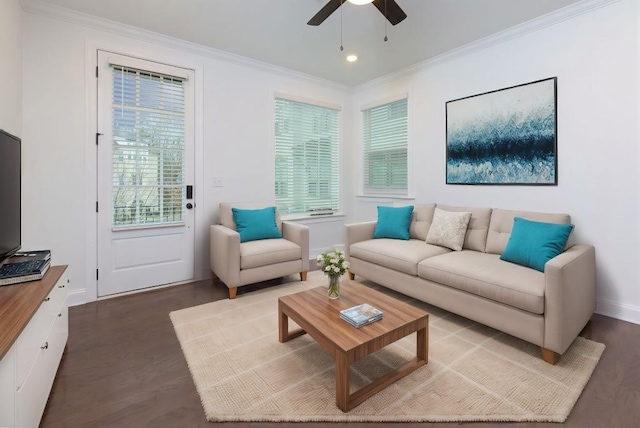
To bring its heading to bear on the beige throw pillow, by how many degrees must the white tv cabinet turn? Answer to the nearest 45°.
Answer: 0° — it already faces it

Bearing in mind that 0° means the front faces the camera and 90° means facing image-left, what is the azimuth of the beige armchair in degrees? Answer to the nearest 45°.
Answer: approximately 315°

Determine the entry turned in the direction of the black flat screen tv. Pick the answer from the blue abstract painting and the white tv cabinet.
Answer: the blue abstract painting

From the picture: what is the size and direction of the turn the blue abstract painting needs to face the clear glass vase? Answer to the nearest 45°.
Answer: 0° — it already faces it

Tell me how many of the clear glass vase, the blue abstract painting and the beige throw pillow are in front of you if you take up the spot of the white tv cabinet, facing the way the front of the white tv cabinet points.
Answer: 3

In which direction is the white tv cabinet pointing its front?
to the viewer's right

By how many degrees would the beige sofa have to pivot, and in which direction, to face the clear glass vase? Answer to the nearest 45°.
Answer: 0° — it already faces it

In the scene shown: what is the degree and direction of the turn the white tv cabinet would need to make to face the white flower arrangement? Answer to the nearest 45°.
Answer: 0° — it already faces it

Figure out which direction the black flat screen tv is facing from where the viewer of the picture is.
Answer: facing to the right of the viewer

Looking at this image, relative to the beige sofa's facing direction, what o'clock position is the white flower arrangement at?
The white flower arrangement is roughly at 12 o'clock from the beige sofa.
